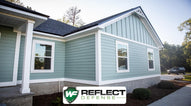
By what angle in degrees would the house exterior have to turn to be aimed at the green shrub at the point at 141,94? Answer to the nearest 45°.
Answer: approximately 45° to its left

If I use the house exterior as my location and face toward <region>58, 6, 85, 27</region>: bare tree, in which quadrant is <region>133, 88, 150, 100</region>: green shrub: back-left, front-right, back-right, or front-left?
back-right

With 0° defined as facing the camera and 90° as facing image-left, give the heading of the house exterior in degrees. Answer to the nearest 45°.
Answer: approximately 315°

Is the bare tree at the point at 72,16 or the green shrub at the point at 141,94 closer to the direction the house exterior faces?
the green shrub

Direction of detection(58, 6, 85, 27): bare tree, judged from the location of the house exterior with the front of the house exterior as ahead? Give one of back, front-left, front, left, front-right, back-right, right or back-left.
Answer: back-left
